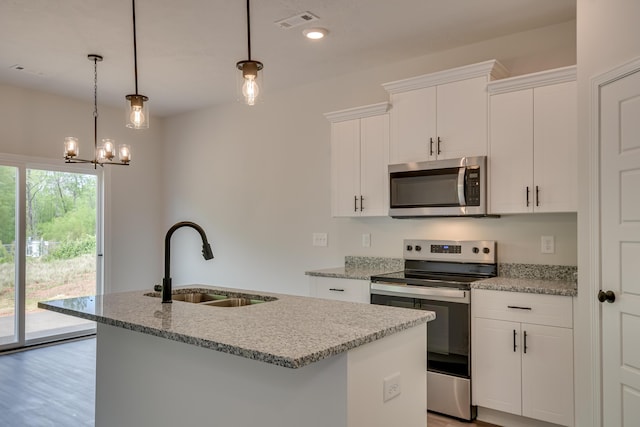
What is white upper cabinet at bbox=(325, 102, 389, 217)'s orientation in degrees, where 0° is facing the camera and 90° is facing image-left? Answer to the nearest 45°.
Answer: approximately 45°

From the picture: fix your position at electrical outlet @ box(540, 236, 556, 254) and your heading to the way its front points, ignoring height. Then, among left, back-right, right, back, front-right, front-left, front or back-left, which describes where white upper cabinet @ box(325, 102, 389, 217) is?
right

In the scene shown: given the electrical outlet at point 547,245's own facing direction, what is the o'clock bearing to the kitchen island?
The kitchen island is roughly at 1 o'clock from the electrical outlet.

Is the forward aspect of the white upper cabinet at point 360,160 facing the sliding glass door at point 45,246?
no

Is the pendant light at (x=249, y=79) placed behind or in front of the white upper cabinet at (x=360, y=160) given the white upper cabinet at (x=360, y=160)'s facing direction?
in front

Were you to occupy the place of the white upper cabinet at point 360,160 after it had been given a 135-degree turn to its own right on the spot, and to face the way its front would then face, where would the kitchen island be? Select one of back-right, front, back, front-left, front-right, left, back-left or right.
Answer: back

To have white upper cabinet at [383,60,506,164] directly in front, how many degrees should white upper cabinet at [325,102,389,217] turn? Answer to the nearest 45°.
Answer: approximately 90° to its left

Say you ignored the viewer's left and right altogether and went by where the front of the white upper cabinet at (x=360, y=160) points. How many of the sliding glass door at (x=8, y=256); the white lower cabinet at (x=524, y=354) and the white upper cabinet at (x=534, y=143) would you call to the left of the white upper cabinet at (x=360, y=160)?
2

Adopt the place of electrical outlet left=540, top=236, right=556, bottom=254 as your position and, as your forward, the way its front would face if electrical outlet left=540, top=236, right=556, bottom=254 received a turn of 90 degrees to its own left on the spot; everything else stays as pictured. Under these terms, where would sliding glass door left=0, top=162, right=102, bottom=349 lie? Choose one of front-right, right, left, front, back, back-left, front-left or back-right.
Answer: back

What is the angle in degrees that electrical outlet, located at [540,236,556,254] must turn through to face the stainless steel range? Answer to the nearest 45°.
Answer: approximately 45° to its right

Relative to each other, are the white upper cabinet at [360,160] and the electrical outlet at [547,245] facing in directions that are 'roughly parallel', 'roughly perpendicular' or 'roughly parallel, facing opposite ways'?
roughly parallel

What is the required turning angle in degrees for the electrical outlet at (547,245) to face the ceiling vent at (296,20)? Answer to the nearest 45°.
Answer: approximately 45° to its right

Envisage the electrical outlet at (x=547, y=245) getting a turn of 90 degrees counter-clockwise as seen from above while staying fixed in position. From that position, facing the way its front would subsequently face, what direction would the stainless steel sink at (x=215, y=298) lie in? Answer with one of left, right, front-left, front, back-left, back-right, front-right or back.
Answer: back-right

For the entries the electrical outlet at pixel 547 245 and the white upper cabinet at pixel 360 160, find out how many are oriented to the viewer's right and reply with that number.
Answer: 0

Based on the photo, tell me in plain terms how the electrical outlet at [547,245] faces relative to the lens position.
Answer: facing the viewer

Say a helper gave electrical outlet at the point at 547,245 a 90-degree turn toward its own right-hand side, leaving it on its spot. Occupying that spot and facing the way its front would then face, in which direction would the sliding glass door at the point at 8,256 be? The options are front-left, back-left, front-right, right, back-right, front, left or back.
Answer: front

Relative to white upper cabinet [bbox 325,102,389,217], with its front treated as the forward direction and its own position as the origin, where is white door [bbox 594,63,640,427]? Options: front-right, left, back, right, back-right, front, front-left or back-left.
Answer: left
